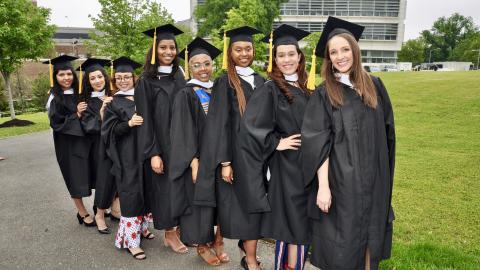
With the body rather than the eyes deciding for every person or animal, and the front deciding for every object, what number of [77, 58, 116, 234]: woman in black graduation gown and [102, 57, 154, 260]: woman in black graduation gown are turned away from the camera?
0

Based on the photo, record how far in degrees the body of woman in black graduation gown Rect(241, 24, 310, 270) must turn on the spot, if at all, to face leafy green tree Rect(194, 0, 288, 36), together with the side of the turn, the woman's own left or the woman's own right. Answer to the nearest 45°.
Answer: approximately 135° to the woman's own left

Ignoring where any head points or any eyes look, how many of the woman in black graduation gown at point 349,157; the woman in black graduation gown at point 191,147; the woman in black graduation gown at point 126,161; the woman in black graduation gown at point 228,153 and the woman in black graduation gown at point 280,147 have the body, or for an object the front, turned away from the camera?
0

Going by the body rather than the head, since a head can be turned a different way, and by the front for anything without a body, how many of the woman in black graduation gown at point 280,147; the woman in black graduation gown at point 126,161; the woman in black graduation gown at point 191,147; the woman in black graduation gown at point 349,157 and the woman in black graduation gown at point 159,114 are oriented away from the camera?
0

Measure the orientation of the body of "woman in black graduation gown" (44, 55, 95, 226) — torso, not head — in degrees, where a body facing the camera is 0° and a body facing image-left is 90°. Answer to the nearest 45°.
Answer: approximately 315°

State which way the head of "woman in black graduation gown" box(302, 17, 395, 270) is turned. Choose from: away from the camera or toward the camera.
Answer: toward the camera

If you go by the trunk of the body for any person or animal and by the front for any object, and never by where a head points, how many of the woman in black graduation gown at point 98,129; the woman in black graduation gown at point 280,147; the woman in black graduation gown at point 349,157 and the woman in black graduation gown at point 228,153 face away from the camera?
0

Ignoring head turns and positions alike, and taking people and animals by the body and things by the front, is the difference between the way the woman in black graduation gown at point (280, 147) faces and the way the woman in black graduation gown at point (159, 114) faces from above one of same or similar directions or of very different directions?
same or similar directions

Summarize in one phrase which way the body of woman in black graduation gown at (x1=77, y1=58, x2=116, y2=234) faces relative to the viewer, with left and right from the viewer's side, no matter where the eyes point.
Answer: facing the viewer and to the right of the viewer

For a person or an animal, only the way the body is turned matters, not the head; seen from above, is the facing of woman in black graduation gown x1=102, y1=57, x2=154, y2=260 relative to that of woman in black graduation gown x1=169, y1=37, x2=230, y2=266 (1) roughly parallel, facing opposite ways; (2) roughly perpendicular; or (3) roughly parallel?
roughly parallel

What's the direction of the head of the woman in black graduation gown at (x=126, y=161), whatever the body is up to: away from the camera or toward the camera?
toward the camera
